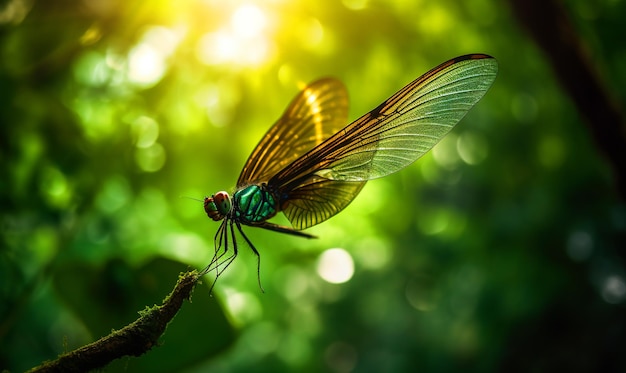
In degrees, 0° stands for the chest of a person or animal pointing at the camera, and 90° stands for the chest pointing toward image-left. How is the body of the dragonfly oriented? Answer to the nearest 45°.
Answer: approximately 90°
